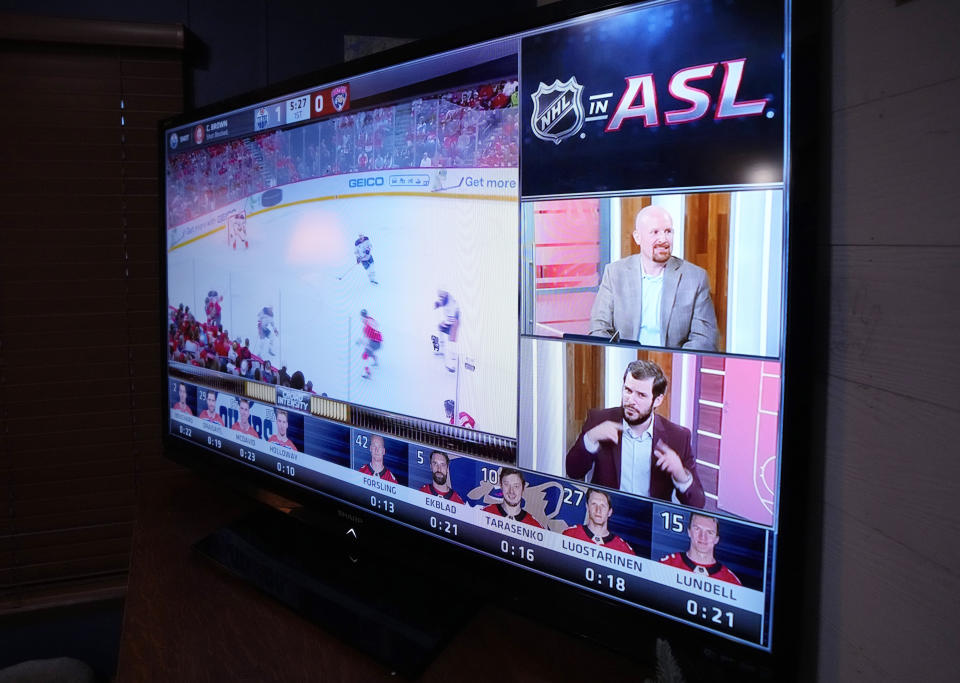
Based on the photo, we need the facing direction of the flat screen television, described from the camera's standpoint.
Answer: facing the viewer and to the left of the viewer
